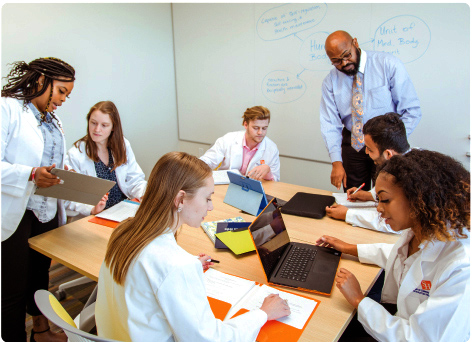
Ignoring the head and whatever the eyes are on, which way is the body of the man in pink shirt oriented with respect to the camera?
toward the camera

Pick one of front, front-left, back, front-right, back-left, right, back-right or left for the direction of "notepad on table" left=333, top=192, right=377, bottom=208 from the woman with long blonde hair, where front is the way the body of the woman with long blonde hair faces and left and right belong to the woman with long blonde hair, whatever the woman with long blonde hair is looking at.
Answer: front

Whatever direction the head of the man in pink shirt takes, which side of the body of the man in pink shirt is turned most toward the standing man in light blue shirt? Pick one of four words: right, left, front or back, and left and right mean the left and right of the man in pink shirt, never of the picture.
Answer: left

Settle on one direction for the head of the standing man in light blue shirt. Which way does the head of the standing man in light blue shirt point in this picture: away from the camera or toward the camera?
toward the camera

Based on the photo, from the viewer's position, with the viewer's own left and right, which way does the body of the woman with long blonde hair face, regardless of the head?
facing away from the viewer and to the right of the viewer

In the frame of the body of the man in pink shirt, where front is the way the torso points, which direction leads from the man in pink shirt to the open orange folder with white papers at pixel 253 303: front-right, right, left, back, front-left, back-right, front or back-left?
front

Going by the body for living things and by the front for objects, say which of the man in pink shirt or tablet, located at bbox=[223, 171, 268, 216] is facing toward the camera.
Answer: the man in pink shirt

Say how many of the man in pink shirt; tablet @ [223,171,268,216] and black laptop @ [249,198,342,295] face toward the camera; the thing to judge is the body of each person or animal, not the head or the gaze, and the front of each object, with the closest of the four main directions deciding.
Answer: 1

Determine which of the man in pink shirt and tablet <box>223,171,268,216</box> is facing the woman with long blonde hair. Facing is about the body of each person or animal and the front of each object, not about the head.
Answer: the man in pink shirt

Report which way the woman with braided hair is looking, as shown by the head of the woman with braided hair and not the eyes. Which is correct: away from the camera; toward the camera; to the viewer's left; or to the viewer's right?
to the viewer's right

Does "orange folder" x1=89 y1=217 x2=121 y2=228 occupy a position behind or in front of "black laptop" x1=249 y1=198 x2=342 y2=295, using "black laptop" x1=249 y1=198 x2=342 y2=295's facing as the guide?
behind

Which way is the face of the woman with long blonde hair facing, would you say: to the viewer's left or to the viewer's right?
to the viewer's right

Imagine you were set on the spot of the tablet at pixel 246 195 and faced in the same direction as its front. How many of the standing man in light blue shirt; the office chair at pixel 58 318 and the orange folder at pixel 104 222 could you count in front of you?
1

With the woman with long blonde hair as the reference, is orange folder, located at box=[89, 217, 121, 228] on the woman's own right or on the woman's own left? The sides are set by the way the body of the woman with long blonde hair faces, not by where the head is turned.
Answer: on the woman's own left

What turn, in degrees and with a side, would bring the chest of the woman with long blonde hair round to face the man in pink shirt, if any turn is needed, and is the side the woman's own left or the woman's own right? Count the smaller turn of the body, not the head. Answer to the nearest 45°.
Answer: approximately 45° to the woman's own left
